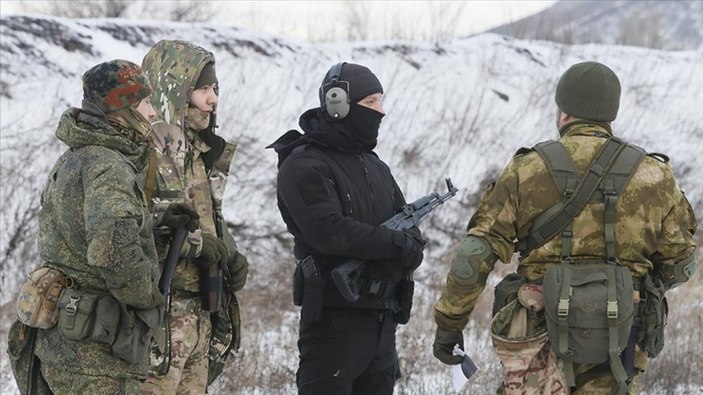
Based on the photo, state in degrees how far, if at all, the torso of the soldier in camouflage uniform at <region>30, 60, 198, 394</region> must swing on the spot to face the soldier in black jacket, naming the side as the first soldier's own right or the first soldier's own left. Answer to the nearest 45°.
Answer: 0° — they already face them

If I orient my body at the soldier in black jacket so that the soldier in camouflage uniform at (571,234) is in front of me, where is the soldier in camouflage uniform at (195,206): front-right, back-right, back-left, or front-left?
back-right

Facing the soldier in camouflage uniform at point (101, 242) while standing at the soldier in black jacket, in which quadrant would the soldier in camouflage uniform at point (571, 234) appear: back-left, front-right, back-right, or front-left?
back-left

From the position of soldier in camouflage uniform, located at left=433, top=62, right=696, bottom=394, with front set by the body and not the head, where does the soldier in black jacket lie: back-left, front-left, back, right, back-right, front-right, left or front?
left

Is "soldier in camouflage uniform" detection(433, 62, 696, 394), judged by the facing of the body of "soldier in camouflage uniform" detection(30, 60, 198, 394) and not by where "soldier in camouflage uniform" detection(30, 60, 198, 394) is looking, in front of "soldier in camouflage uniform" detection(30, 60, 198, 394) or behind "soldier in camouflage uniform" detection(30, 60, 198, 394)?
in front

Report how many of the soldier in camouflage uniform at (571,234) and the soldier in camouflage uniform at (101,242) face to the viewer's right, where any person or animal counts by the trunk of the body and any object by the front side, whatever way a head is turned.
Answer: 1

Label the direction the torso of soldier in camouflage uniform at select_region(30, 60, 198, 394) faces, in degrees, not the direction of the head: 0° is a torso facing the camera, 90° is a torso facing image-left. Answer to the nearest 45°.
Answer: approximately 270°

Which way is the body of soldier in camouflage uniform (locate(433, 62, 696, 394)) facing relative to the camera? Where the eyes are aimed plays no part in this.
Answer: away from the camera

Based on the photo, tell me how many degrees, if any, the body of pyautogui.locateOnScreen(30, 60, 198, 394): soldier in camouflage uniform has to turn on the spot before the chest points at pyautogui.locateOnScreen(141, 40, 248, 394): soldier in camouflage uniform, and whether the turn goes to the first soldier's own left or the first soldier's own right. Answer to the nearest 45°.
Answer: approximately 45° to the first soldier's own left

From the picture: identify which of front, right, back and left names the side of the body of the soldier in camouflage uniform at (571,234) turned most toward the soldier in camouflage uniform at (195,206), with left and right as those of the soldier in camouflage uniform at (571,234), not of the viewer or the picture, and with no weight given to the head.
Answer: left

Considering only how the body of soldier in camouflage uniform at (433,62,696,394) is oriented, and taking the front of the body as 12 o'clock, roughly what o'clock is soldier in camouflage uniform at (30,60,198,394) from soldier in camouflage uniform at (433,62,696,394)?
soldier in camouflage uniform at (30,60,198,394) is roughly at 8 o'clock from soldier in camouflage uniform at (433,62,696,394).
